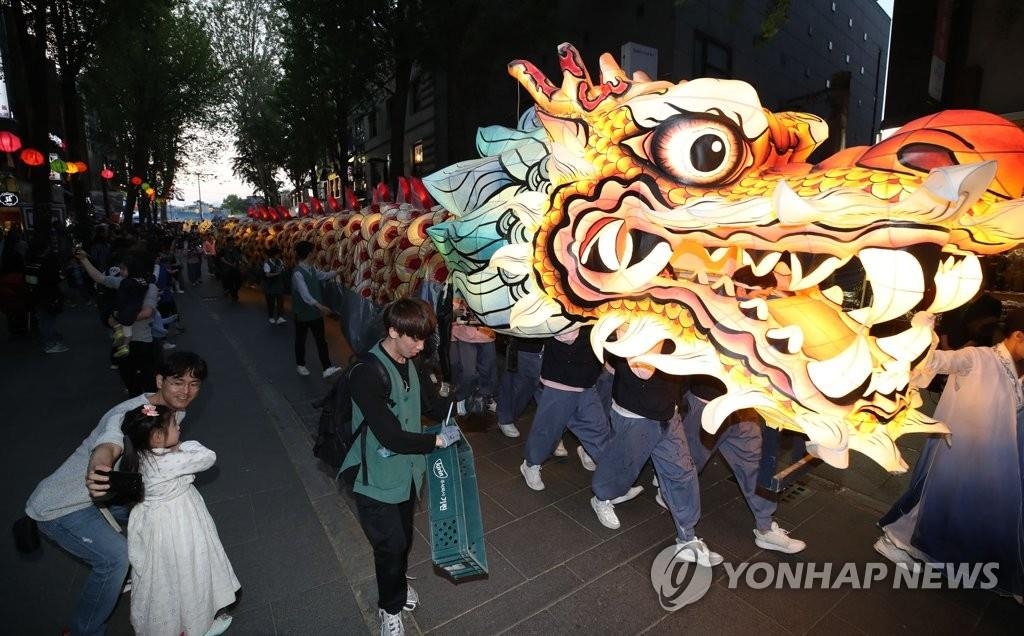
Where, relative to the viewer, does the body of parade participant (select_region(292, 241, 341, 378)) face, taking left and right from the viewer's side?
facing the viewer and to the right of the viewer

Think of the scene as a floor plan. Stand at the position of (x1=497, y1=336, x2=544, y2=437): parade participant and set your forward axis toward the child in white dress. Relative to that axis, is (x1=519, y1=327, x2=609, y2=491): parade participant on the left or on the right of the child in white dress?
left

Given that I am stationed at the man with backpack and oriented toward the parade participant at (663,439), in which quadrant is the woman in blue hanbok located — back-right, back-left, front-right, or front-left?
front-right

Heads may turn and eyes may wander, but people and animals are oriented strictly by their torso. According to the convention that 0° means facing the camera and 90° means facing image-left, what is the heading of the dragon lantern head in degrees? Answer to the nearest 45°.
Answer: approximately 270°

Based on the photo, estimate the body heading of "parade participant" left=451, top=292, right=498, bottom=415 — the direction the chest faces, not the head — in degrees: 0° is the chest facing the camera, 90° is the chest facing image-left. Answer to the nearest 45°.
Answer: approximately 315°

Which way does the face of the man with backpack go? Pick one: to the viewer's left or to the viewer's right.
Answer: to the viewer's right

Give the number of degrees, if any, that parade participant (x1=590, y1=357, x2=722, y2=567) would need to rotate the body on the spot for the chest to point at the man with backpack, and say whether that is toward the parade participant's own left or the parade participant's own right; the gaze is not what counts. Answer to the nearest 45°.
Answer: approximately 90° to the parade participant's own right

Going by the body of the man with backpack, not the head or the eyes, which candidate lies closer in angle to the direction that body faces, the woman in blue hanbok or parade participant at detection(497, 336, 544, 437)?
the woman in blue hanbok

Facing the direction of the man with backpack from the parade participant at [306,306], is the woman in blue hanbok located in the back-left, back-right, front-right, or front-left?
front-left

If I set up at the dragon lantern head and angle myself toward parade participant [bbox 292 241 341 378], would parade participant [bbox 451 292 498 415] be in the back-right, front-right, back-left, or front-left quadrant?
front-right
